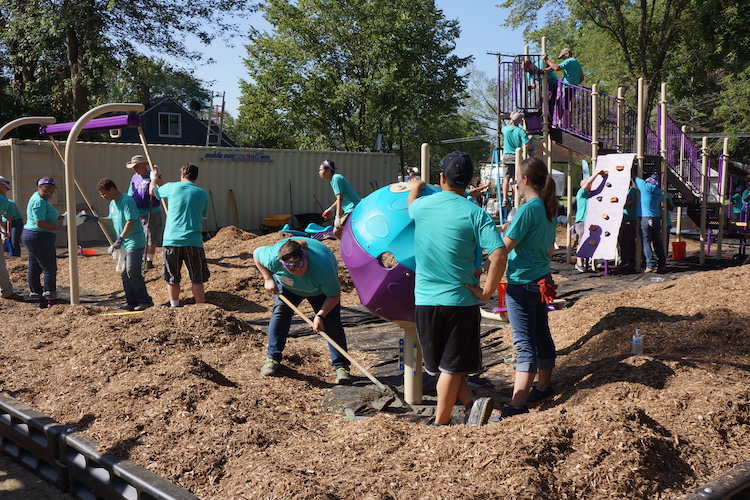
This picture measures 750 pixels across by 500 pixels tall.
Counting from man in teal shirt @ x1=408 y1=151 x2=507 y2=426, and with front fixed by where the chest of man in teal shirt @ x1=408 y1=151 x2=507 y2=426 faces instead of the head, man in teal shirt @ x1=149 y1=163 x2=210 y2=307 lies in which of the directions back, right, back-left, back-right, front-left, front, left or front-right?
front-left

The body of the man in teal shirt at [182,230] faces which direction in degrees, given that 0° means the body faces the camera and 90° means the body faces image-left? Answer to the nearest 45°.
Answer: approximately 180°

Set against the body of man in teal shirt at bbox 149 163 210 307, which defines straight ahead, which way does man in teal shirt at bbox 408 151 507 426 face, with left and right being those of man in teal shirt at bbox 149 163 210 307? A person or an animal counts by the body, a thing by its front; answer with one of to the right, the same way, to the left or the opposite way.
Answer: the same way

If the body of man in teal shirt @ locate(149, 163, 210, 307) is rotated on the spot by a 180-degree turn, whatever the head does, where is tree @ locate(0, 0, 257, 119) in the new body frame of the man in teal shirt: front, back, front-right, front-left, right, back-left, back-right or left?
back

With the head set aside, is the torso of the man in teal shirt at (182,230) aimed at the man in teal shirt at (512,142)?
no

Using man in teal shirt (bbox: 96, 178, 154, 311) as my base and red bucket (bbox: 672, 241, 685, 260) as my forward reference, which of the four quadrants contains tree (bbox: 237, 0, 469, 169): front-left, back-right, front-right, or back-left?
front-left

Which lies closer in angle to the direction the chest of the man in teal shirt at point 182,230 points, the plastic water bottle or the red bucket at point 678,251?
the red bucket

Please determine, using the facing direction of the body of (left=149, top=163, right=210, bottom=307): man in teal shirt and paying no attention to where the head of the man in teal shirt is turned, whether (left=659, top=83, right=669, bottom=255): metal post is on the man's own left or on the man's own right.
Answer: on the man's own right

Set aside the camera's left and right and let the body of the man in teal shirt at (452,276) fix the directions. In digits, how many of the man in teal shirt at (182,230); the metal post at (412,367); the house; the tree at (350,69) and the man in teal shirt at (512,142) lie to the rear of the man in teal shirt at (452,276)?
0

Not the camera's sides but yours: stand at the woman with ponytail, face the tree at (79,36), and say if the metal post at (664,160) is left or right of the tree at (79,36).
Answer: right

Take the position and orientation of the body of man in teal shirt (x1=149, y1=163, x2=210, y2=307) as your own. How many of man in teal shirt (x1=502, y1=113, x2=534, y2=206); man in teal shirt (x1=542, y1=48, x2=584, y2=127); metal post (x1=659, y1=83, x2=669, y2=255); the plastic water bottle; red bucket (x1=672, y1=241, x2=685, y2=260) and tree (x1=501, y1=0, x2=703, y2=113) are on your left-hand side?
0

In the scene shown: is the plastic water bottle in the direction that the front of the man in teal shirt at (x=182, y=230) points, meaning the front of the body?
no

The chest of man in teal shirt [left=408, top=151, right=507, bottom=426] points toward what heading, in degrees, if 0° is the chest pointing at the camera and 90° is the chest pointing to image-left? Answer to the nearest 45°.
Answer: approximately 180°

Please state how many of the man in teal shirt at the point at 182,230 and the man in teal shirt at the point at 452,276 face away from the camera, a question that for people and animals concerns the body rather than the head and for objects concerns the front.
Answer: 2

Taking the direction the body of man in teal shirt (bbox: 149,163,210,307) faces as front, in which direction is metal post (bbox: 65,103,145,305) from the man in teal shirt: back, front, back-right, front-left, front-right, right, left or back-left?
left

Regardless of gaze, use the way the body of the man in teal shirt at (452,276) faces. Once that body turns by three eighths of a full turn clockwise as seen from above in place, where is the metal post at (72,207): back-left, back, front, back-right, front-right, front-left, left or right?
back

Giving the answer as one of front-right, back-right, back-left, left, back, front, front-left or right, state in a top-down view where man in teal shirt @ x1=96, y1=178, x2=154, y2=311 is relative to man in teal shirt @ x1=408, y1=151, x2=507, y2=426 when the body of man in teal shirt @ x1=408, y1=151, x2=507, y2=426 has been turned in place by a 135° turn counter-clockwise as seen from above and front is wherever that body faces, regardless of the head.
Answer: right

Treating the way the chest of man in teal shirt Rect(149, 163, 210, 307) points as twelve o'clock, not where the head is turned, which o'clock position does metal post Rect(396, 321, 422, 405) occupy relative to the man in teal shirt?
The metal post is roughly at 5 o'clock from the man in teal shirt.

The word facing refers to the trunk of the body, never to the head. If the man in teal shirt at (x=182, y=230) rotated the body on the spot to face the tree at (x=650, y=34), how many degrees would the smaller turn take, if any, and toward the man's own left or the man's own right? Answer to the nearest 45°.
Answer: approximately 45° to the man's own right
